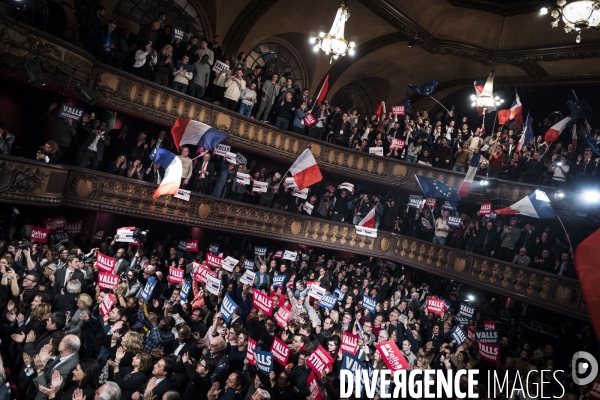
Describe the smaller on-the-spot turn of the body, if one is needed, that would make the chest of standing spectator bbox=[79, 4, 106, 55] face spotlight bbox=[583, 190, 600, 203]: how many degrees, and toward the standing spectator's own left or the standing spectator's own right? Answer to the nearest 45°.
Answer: approximately 45° to the standing spectator's own left

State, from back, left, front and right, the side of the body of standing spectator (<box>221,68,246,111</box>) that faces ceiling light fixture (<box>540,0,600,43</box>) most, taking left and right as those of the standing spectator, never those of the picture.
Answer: left

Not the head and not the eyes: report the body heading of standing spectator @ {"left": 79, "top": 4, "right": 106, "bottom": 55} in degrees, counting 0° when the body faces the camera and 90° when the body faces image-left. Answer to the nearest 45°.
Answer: approximately 315°

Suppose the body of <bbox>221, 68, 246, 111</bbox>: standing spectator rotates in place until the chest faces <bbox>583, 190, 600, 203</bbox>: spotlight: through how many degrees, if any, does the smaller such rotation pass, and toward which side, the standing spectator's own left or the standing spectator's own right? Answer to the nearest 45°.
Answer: approximately 135° to the standing spectator's own left
